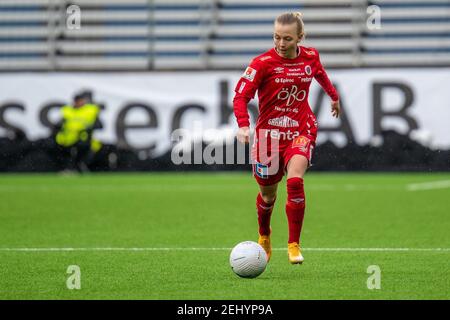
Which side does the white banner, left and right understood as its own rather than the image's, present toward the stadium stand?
back

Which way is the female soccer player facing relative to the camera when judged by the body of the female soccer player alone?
toward the camera

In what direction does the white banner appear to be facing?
toward the camera

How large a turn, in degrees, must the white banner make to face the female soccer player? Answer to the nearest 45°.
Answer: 0° — it already faces them

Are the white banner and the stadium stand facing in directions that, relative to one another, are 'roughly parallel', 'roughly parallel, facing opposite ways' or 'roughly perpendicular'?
roughly parallel

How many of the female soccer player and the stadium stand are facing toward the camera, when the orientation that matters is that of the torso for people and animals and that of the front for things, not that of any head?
2

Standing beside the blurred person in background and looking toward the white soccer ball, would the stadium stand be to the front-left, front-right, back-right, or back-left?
back-left

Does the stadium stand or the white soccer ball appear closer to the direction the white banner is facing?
the white soccer ball

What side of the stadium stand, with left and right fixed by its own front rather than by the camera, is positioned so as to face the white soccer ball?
front

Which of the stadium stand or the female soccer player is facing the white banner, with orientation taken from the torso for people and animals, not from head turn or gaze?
the stadium stand

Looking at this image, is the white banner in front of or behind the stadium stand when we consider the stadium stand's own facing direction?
in front

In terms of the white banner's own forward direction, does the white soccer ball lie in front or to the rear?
in front
